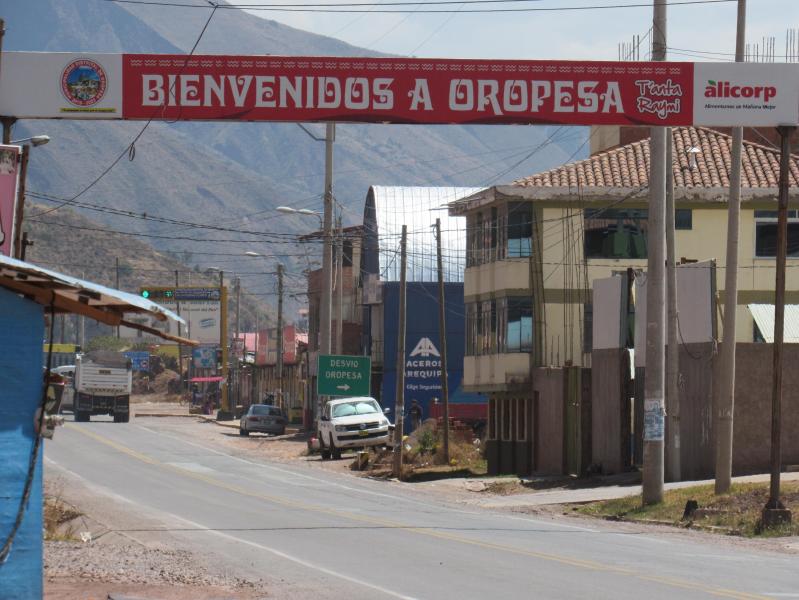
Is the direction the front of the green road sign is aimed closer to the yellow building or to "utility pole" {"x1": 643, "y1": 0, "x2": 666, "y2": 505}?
the utility pole

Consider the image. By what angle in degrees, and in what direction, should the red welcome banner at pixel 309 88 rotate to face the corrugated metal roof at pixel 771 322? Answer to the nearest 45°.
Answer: approximately 135° to its left

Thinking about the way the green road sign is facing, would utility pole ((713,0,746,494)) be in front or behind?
in front

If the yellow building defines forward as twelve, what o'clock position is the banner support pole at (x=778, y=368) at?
The banner support pole is roughly at 10 o'clock from the yellow building.

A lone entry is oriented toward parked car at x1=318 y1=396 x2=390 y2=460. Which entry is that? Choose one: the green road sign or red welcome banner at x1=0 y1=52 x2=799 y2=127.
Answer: the green road sign

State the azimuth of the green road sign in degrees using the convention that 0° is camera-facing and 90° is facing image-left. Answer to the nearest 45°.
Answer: approximately 0°

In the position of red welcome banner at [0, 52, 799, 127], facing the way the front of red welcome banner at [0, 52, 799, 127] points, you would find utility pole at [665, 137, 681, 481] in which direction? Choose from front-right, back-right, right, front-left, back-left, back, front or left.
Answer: back-left

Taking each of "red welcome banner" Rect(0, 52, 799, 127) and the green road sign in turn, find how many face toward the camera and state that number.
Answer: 2

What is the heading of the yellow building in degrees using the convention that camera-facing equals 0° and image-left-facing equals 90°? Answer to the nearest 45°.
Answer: approximately 45°

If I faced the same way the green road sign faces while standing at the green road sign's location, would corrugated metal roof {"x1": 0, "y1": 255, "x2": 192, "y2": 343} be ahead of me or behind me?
ahead

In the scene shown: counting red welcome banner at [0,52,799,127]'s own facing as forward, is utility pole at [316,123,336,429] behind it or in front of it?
behind

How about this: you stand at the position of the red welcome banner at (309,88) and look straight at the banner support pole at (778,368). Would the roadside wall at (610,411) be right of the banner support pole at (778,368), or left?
left

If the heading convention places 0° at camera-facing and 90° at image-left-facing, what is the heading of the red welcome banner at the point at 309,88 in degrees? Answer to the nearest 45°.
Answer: approximately 0°
